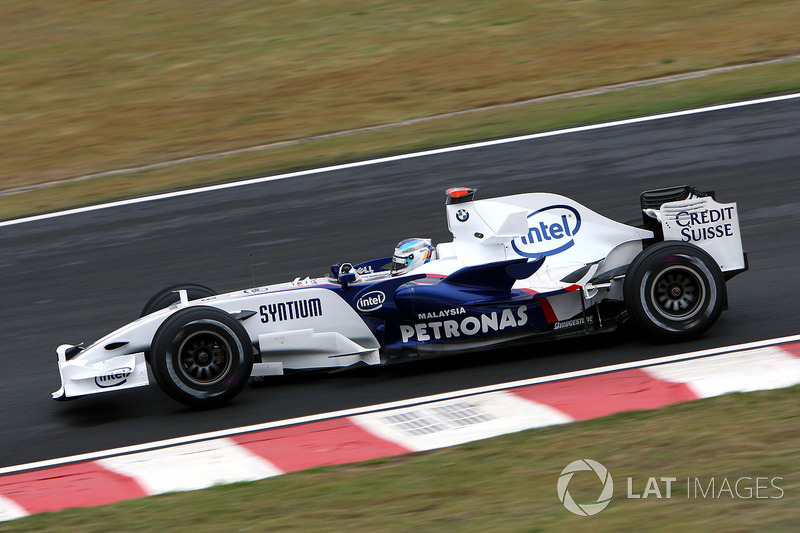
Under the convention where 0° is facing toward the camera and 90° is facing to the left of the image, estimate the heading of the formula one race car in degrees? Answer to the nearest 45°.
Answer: approximately 90°
